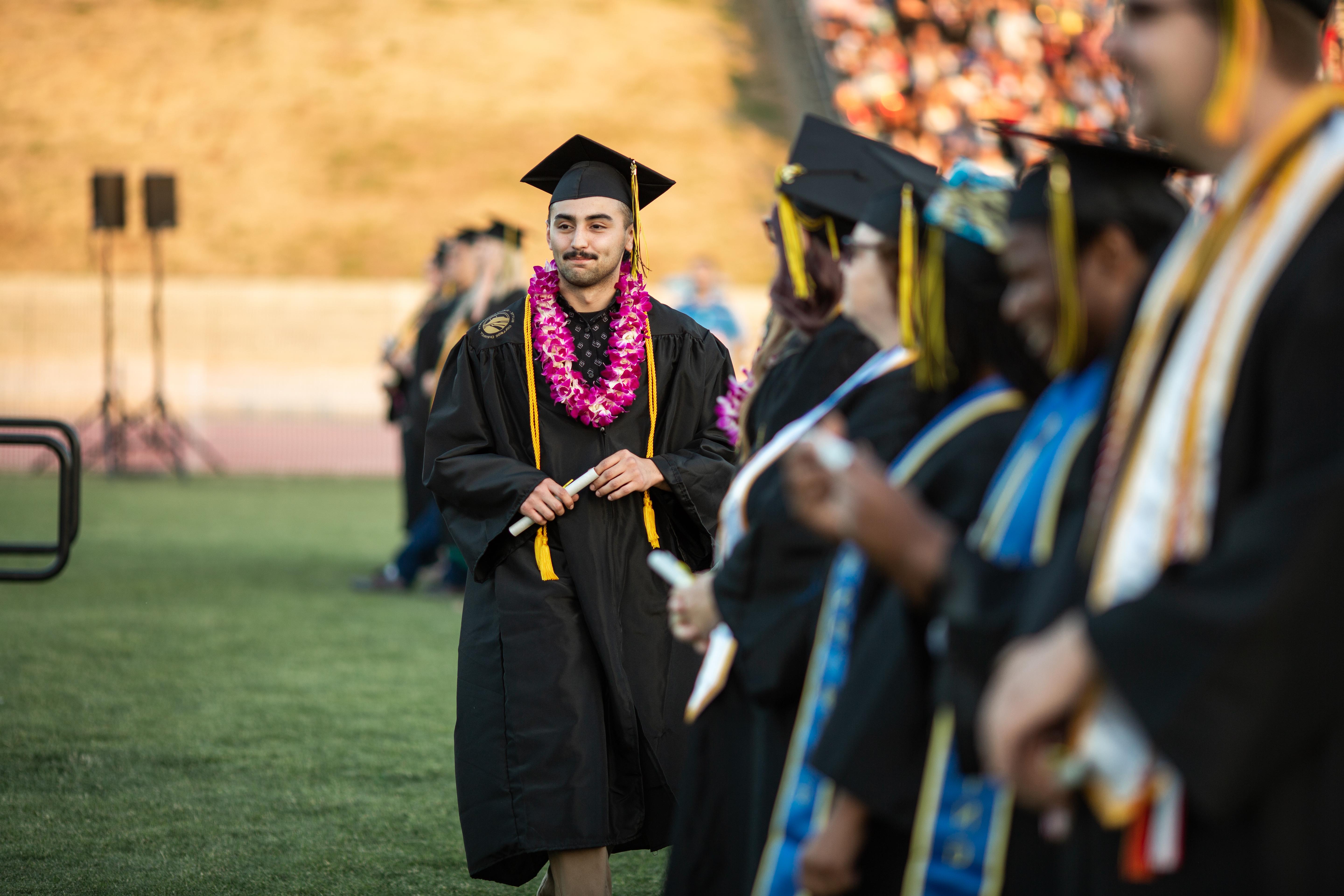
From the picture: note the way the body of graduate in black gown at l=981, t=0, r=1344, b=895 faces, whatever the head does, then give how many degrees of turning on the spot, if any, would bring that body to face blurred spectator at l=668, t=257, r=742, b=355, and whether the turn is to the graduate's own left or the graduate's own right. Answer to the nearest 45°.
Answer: approximately 90° to the graduate's own right

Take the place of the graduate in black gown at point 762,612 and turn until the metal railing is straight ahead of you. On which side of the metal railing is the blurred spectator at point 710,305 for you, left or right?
right

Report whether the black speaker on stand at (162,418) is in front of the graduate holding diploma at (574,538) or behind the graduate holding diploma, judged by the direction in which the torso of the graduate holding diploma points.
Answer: behind

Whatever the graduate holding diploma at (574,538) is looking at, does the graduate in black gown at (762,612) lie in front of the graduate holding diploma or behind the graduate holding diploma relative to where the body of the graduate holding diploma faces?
in front

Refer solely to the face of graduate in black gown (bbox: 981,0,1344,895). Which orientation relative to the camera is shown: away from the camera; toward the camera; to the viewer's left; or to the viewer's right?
to the viewer's left

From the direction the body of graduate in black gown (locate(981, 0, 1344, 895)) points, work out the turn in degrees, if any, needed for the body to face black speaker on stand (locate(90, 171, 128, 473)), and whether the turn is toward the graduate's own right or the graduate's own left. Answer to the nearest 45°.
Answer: approximately 45° to the graduate's own right

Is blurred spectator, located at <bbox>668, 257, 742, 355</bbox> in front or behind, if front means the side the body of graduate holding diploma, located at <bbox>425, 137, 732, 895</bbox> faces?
behind

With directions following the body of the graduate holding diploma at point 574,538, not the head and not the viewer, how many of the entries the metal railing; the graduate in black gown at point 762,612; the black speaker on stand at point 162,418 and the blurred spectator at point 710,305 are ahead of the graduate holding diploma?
1

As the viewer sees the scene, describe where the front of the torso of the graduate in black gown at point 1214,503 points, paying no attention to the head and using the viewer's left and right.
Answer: facing to the left of the viewer

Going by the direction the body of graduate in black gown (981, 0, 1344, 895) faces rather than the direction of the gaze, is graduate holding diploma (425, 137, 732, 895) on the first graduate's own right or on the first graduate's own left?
on the first graduate's own right

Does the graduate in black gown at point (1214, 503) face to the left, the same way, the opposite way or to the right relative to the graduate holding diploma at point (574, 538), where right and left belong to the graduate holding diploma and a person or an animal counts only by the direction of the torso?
to the right
